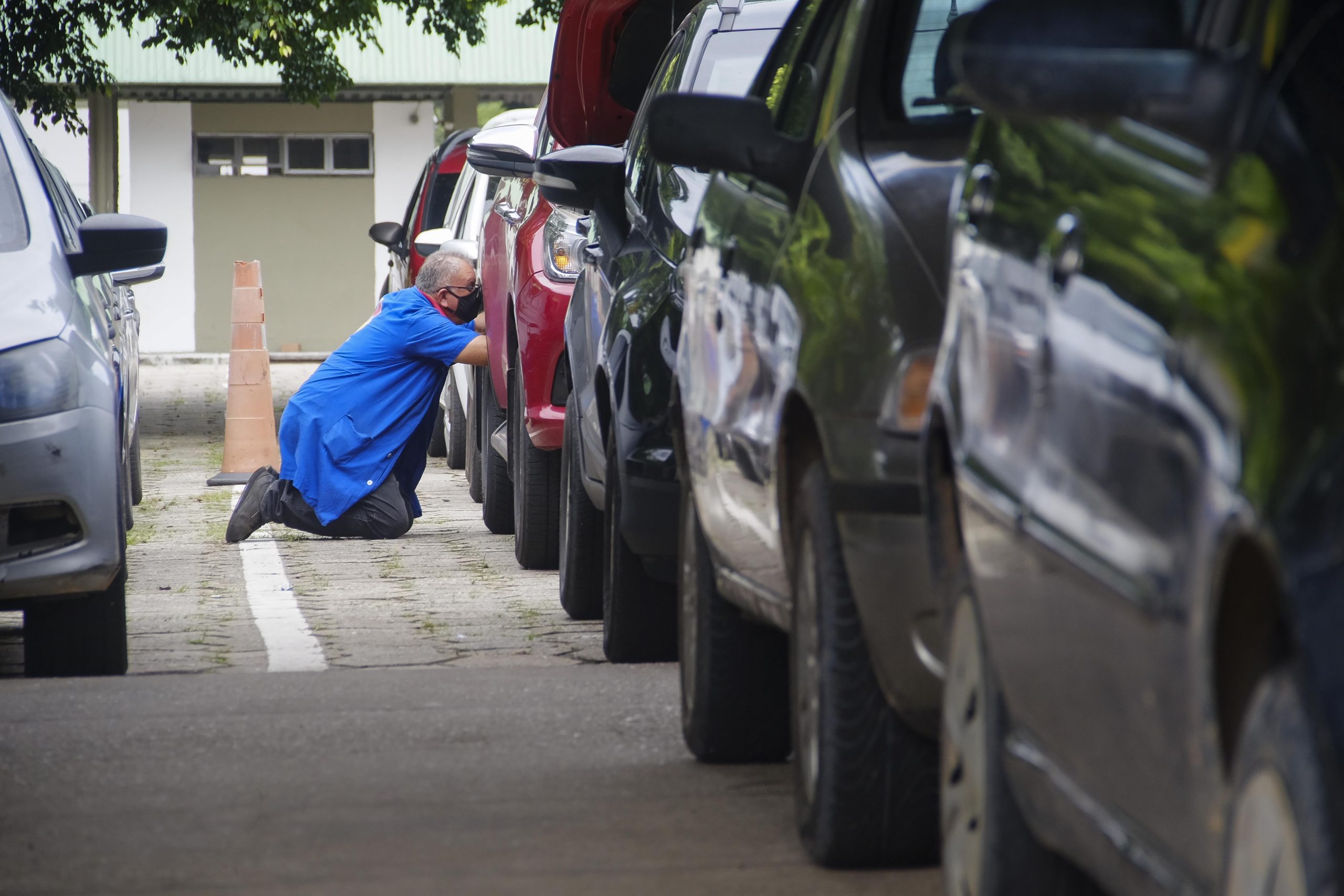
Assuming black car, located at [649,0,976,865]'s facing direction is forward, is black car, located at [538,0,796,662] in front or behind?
behind

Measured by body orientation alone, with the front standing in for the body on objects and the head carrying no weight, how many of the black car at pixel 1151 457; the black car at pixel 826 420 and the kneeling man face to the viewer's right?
1

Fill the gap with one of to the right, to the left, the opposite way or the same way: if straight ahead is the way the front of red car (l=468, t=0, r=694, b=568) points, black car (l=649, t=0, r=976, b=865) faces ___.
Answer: the same way

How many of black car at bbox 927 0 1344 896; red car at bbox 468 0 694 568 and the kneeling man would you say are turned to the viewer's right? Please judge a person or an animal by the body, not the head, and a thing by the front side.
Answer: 1

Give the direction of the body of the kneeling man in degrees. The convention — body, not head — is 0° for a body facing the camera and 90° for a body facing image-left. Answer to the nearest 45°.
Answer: approximately 270°

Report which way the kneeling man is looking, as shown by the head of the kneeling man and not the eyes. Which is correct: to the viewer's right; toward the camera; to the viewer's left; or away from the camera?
to the viewer's right
